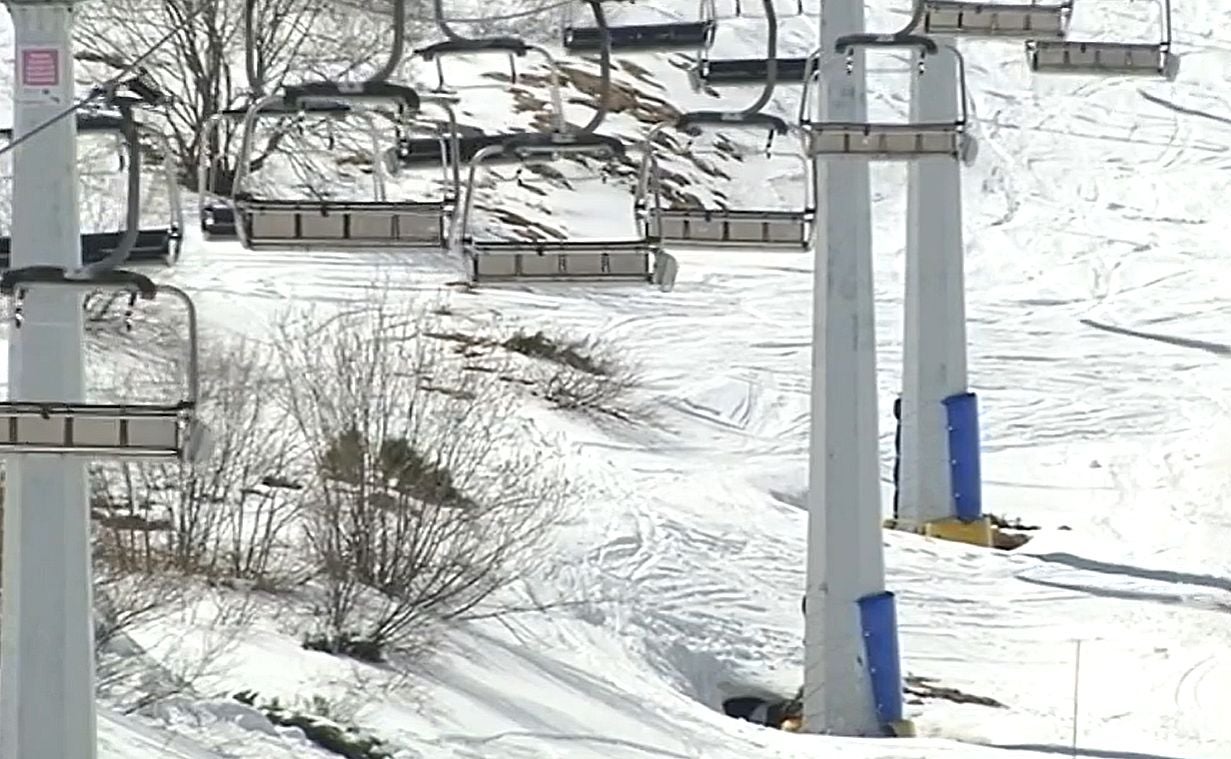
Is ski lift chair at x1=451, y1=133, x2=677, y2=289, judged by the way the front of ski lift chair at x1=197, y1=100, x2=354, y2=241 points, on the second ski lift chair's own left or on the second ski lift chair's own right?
on the second ski lift chair's own left
